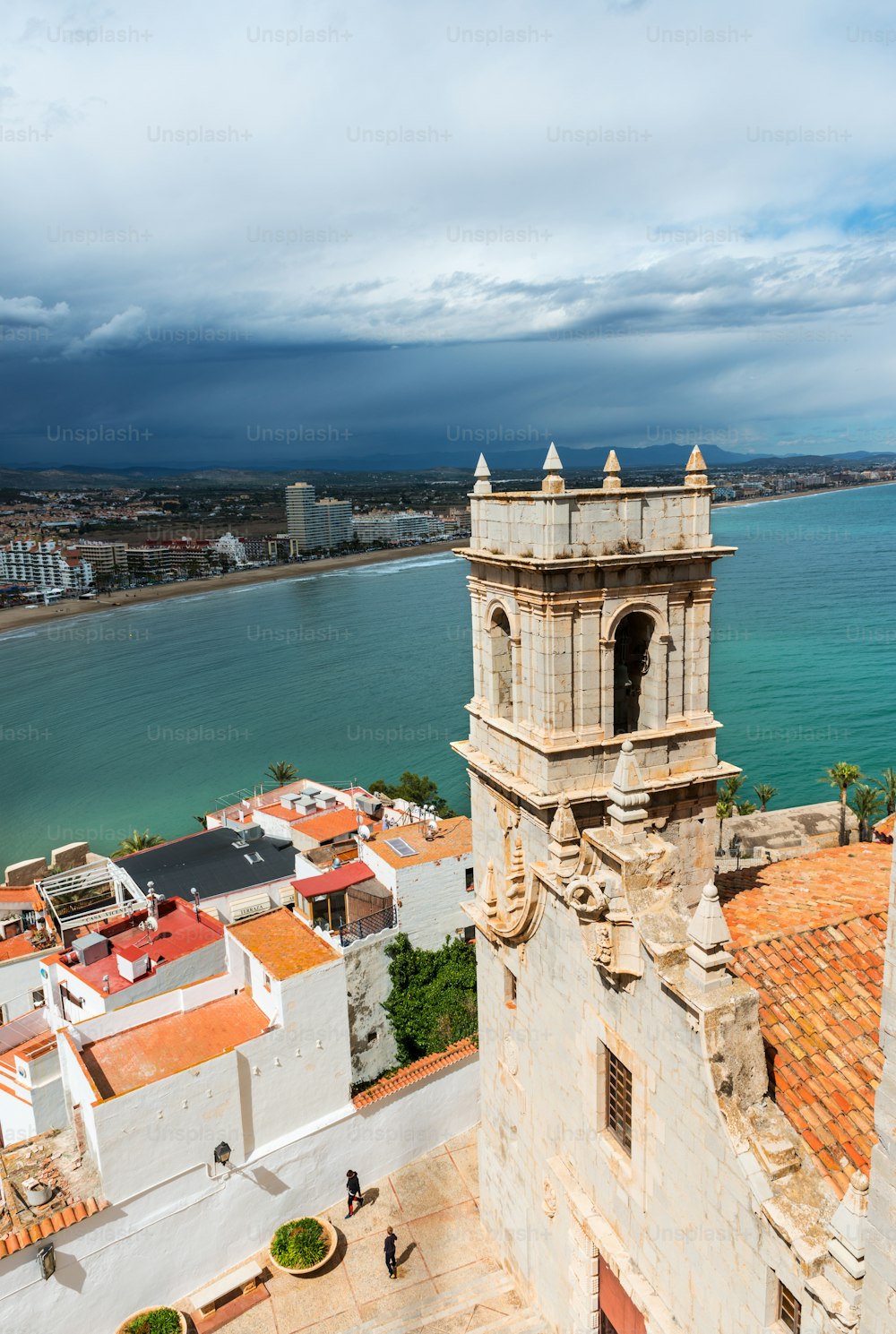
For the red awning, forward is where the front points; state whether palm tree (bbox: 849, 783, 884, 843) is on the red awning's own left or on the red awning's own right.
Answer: on the red awning's own left

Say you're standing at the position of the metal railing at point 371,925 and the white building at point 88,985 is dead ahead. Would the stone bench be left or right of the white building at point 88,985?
left

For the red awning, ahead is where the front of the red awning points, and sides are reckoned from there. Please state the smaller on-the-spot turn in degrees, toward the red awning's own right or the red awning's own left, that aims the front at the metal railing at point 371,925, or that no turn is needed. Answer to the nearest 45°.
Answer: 0° — it already faces it

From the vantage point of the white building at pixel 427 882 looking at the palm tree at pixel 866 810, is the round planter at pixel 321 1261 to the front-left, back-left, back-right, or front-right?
back-right

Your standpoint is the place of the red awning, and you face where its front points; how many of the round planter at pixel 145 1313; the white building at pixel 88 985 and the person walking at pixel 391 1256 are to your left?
0

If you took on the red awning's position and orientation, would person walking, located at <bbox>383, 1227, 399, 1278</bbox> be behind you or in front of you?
in front

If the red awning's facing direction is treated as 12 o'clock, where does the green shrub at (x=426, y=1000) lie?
The green shrub is roughly at 10 o'clock from the red awning.

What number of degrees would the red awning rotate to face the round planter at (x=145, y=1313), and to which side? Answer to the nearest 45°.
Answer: approximately 45° to its right

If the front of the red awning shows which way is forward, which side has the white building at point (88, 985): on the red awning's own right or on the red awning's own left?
on the red awning's own right

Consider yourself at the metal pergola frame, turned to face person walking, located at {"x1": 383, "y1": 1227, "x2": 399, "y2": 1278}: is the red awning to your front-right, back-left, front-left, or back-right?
front-left

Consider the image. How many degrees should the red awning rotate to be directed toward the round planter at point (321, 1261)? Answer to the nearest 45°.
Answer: approximately 45° to its right

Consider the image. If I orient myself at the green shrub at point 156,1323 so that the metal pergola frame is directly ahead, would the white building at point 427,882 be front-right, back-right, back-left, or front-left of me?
front-right

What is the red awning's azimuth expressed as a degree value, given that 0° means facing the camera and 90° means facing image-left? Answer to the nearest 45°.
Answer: approximately 315°

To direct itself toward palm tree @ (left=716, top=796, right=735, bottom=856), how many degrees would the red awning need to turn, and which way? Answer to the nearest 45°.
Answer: approximately 90° to its left

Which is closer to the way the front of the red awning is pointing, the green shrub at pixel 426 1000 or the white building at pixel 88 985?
the green shrub
